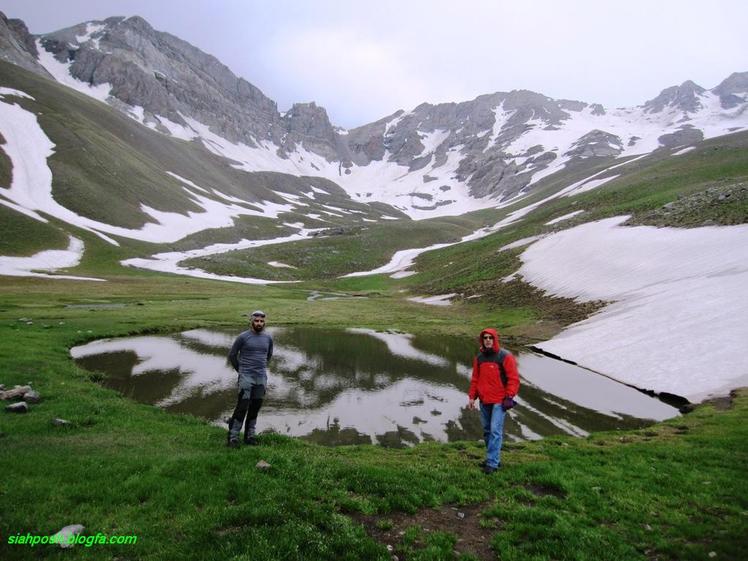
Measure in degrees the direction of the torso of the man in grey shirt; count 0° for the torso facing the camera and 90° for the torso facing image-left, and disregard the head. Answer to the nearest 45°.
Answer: approximately 0°

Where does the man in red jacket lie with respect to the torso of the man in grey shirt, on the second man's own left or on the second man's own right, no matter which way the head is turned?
on the second man's own left

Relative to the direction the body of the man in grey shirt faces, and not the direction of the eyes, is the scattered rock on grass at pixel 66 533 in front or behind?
in front

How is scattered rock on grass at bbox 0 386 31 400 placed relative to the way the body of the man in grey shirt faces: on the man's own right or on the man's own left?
on the man's own right

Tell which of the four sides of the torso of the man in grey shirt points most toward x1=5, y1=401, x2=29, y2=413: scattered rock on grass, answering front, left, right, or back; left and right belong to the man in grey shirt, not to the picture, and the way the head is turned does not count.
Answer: right

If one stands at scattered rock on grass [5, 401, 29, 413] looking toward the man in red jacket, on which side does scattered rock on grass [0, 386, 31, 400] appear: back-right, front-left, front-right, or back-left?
back-left
